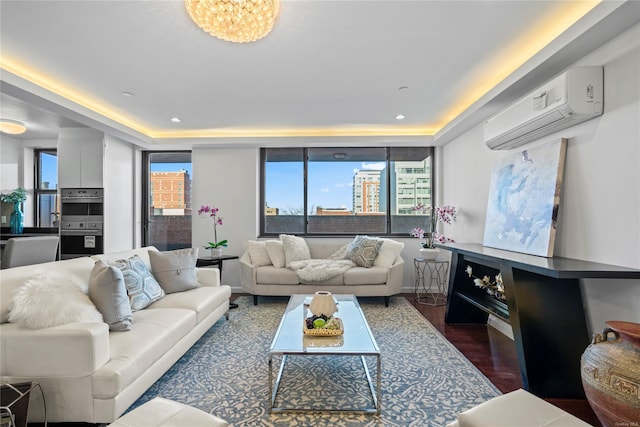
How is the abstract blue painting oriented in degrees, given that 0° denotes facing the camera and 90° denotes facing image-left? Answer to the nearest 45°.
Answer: approximately 45°

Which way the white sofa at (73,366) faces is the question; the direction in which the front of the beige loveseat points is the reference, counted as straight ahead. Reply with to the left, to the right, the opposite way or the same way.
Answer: to the left

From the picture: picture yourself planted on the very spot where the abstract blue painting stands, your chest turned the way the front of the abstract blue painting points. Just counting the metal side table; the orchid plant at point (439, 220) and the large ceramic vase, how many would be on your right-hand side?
2

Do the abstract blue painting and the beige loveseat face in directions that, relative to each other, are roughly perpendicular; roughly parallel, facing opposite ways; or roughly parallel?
roughly perpendicular

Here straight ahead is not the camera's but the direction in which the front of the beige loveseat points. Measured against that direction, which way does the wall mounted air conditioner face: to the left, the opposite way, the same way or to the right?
to the right

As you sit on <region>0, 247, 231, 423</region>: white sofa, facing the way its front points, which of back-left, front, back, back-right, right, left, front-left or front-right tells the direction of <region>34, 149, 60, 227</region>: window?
back-left

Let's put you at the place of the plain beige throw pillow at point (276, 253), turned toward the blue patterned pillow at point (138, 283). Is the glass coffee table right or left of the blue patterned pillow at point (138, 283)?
left

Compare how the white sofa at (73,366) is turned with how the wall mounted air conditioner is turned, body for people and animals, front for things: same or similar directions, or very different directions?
very different directions
